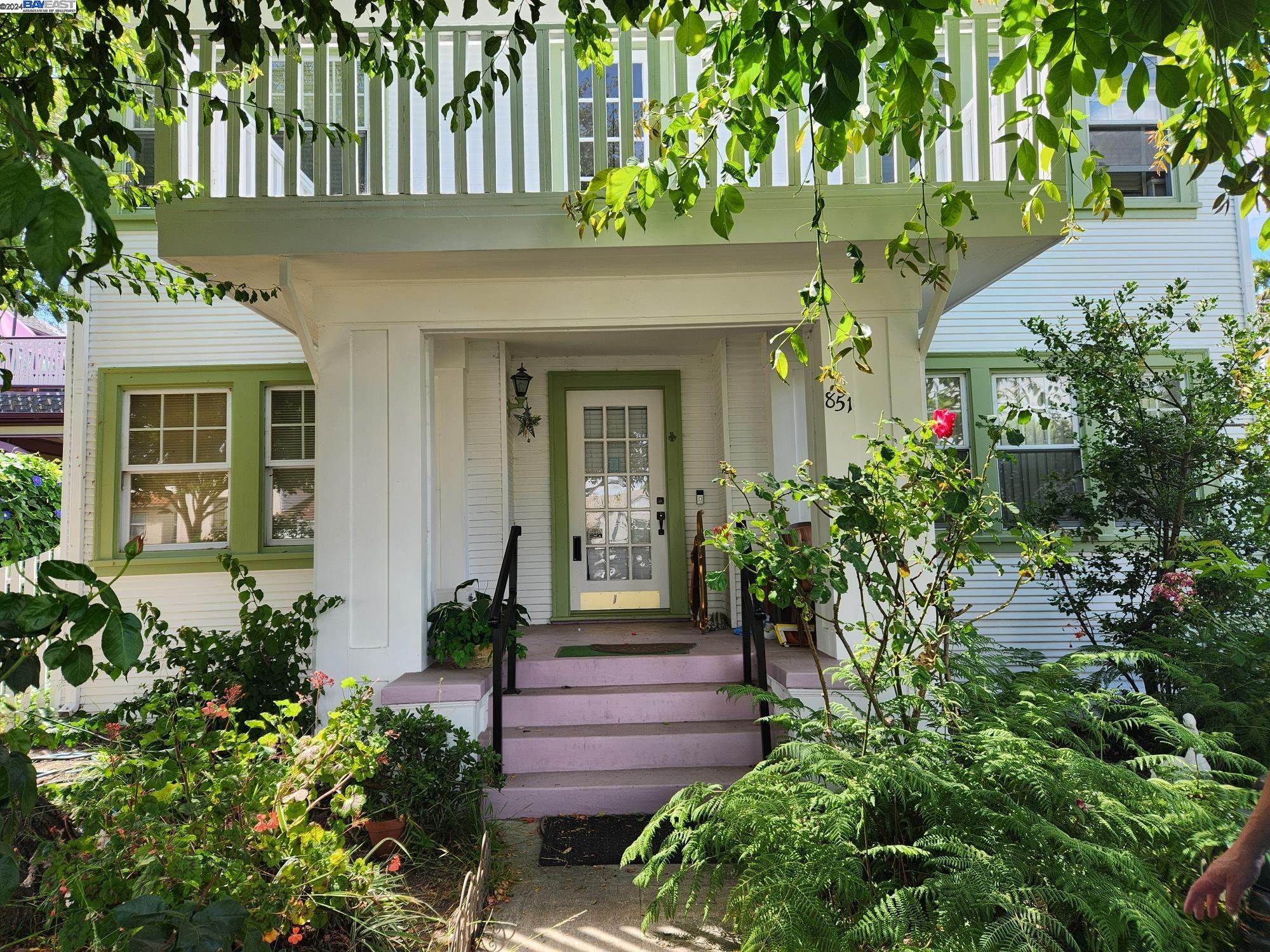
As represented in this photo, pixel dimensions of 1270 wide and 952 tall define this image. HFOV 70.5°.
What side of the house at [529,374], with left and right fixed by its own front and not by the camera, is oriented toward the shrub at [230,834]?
front

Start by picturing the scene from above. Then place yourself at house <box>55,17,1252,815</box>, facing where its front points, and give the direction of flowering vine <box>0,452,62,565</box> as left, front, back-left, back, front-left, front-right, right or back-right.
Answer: back-right

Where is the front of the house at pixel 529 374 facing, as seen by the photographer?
facing the viewer

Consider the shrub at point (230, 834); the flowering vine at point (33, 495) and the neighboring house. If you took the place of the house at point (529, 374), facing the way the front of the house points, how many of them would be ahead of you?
1

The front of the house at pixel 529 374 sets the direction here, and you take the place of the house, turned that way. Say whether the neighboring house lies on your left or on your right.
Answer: on your right

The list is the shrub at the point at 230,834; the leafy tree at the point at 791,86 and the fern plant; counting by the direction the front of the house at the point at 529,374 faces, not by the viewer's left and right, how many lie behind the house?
0

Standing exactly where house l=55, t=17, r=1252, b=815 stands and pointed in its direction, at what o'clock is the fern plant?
The fern plant is roughly at 11 o'clock from the house.

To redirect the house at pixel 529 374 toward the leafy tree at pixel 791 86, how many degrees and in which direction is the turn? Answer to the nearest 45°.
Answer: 0° — it already faces it
